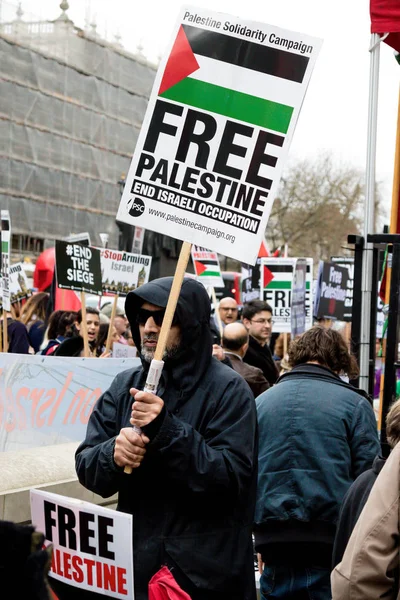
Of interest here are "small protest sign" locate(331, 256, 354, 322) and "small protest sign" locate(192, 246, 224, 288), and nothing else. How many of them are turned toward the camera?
2

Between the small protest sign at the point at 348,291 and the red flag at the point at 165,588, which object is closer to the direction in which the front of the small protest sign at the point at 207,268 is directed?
the red flag

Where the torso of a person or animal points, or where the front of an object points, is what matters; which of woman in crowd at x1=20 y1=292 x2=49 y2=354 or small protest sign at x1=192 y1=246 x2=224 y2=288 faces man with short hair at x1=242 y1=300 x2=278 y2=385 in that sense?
the small protest sign

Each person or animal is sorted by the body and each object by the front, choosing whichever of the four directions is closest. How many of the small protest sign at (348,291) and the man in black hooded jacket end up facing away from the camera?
0

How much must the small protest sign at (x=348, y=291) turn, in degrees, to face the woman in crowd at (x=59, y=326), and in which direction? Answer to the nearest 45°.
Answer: approximately 45° to its right

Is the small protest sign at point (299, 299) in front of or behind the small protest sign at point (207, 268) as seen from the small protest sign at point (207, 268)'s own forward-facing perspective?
in front

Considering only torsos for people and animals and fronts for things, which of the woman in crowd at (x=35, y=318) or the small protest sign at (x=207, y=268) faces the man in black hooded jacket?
the small protest sign

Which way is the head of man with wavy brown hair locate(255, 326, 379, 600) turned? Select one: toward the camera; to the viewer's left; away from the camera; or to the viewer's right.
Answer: away from the camera

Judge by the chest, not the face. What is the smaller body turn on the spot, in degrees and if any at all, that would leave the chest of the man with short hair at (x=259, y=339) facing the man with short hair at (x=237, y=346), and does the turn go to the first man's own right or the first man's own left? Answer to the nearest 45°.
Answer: approximately 45° to the first man's own right
